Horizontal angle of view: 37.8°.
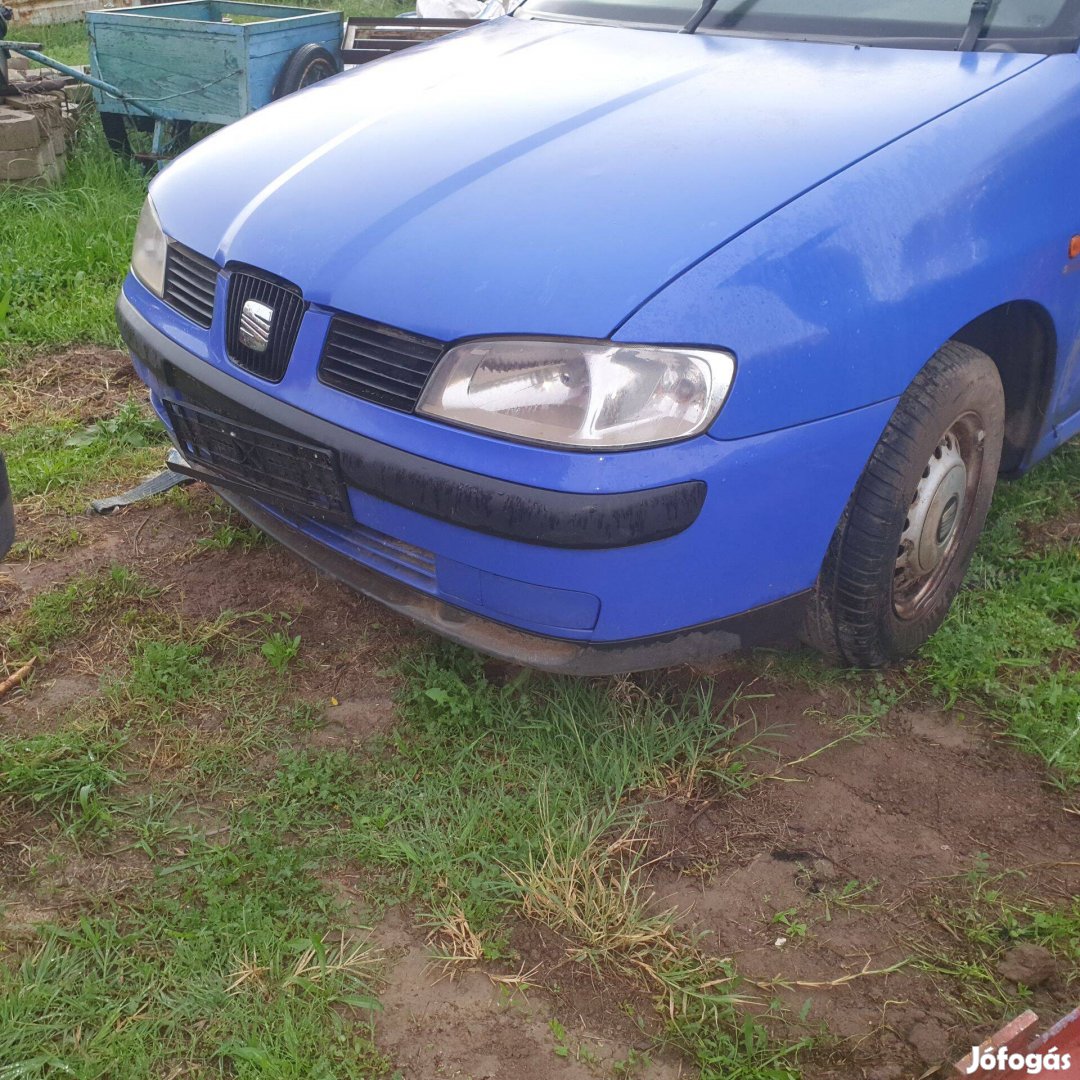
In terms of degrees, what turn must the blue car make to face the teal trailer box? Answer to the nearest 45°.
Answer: approximately 90° to its right

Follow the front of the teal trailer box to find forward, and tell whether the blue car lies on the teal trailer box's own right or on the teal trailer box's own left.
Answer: on the teal trailer box's own left

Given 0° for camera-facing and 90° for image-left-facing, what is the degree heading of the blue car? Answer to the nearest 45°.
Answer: approximately 45°

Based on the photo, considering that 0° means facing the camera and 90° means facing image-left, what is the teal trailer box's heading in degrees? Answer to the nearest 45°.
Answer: approximately 45°
